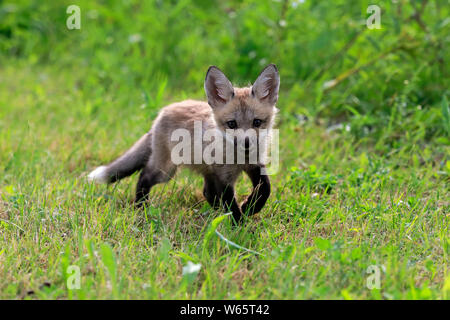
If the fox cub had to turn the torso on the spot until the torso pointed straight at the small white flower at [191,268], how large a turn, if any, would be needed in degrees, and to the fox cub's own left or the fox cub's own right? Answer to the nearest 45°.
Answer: approximately 45° to the fox cub's own right

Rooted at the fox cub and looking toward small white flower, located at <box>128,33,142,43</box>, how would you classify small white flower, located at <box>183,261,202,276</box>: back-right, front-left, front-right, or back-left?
back-left

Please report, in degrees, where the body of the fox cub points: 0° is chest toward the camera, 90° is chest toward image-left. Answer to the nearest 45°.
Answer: approximately 315°

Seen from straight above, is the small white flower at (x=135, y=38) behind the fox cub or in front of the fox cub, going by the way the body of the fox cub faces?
behind
